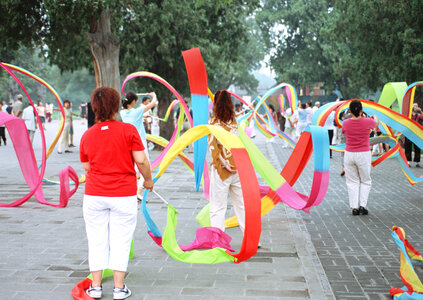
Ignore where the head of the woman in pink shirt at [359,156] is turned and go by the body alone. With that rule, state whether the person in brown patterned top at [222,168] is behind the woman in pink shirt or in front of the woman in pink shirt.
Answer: behind

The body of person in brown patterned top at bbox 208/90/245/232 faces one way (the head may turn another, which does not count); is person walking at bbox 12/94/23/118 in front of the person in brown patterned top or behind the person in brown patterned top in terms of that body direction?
in front

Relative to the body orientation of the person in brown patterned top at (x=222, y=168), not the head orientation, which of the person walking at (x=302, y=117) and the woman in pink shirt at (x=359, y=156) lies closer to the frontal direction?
the person walking

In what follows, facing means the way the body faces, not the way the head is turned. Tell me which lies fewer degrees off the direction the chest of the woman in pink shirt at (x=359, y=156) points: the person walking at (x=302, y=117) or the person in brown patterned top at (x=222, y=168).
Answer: the person walking

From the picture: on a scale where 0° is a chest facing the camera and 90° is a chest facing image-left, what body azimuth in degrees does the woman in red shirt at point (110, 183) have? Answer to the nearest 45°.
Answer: approximately 180°

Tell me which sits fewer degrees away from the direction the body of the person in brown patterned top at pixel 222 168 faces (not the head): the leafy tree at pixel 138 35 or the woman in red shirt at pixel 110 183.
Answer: the leafy tree

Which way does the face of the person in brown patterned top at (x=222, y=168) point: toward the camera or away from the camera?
away from the camera

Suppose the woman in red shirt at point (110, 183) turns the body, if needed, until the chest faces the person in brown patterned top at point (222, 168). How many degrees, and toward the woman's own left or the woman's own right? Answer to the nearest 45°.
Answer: approximately 45° to the woman's own right

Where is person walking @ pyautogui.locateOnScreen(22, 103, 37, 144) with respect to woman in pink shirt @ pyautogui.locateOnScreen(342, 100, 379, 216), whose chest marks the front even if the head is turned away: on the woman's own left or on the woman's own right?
on the woman's own left

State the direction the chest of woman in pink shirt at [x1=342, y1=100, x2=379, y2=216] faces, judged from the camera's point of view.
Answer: away from the camera

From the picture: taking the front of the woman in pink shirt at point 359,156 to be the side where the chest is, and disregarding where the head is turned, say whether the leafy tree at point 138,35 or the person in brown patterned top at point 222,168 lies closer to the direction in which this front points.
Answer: the leafy tree

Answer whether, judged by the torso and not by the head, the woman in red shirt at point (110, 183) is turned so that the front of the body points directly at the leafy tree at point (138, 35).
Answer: yes

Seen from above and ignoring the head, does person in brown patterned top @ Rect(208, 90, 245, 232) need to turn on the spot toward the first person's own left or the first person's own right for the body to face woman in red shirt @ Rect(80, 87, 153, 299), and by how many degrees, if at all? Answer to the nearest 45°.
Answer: approximately 135° to the first person's own left

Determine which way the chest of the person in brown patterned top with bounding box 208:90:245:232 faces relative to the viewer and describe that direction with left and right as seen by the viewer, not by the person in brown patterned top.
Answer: facing away from the viewer

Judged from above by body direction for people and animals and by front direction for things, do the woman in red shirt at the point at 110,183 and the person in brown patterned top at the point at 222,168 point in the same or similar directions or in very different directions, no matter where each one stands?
same or similar directions

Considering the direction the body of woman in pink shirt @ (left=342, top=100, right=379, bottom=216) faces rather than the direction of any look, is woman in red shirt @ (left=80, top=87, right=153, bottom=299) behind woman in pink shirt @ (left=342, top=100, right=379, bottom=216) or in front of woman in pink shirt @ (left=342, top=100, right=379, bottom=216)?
behind

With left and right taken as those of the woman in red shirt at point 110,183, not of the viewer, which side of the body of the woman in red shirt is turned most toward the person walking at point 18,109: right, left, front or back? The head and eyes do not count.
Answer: front
